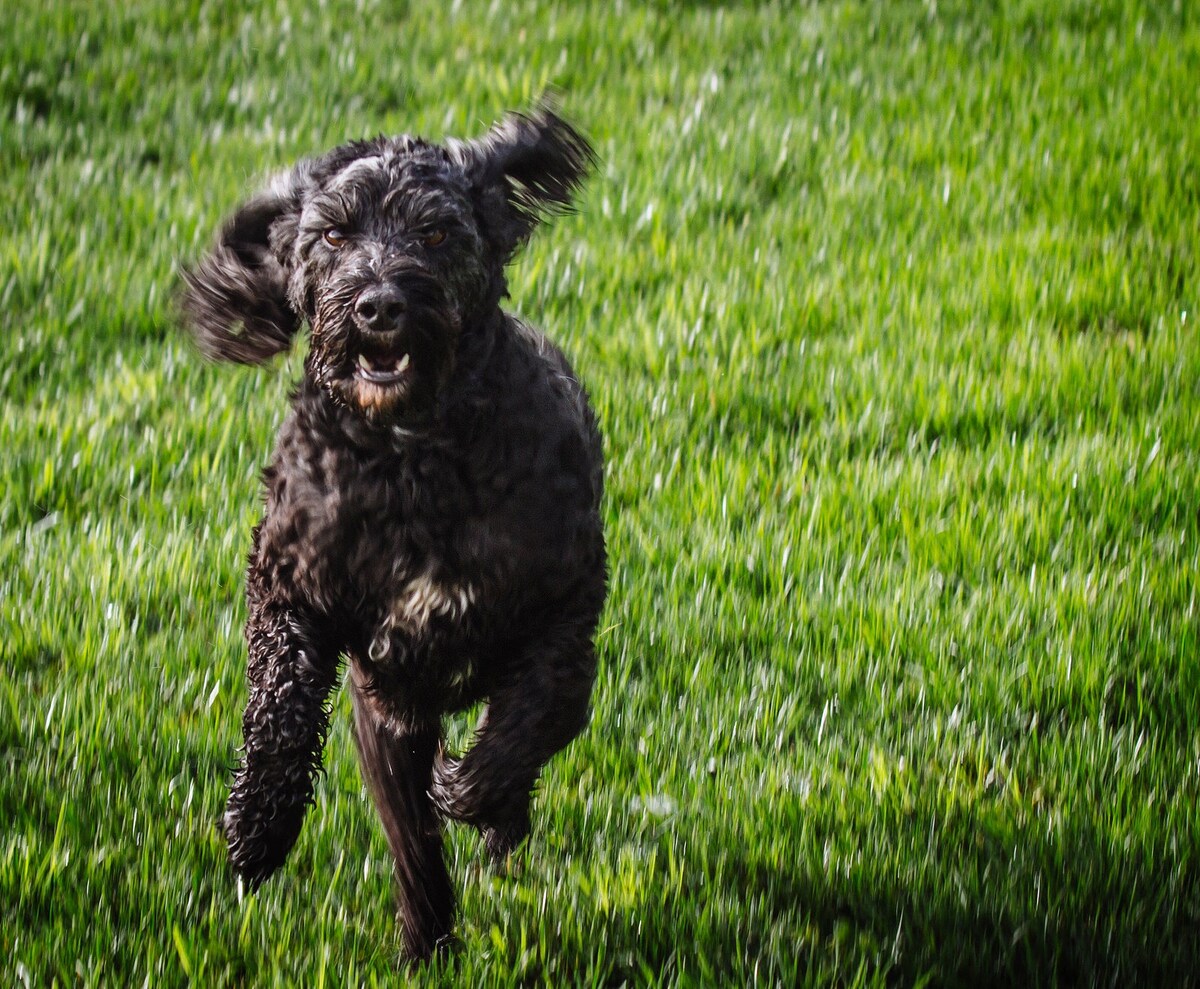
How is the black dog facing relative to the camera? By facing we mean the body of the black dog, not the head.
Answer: toward the camera
